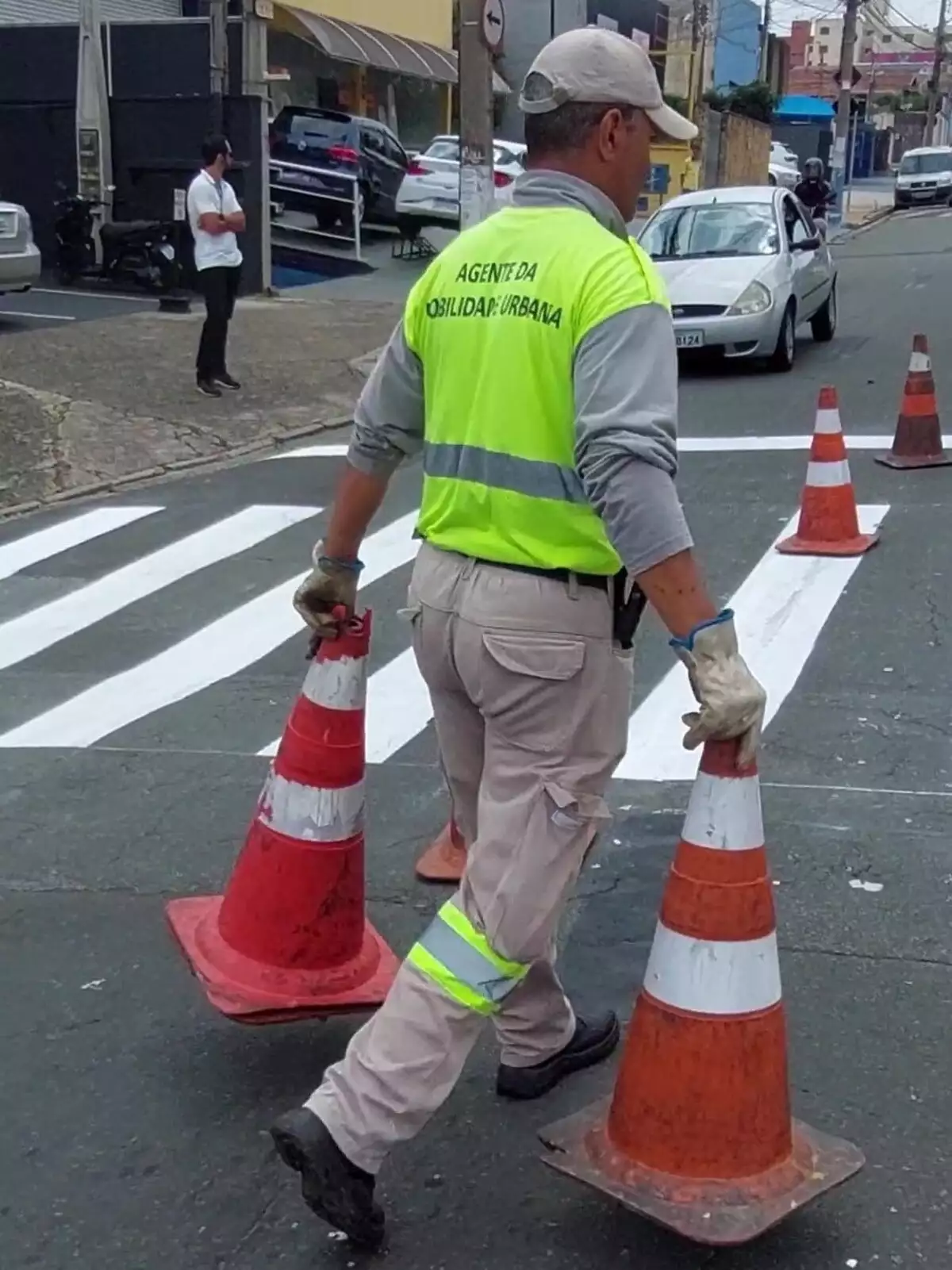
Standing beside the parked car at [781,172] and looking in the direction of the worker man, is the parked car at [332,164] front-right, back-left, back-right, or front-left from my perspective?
front-right

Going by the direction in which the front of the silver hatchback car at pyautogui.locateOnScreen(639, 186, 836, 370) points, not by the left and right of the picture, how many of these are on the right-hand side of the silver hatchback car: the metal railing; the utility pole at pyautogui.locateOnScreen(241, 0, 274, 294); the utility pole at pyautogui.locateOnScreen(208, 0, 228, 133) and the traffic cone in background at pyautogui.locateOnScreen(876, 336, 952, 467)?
3

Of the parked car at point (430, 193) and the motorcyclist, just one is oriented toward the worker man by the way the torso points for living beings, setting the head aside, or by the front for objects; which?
the motorcyclist

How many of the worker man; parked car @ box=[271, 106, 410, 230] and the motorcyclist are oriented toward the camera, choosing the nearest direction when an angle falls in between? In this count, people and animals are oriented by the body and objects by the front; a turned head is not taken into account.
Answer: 1

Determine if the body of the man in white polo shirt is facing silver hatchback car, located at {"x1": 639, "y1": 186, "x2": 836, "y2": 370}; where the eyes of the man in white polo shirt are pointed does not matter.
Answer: no

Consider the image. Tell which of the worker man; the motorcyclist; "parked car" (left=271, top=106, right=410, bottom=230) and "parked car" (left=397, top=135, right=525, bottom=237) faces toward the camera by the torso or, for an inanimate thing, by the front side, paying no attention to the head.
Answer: the motorcyclist

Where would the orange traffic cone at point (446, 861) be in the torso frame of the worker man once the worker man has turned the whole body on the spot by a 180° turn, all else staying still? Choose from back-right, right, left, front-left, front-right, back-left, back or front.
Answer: back-right

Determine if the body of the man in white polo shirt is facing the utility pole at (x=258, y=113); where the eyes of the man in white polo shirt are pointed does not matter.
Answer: no

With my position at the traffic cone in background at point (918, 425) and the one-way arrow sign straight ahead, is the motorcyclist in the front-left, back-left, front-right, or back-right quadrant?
front-right

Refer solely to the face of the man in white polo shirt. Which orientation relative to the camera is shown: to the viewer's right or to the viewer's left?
to the viewer's right

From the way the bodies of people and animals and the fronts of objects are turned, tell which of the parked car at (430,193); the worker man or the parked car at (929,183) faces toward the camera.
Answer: the parked car at (929,183)

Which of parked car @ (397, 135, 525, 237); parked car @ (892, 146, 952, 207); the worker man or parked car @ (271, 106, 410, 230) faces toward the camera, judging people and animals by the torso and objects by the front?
parked car @ (892, 146, 952, 207)

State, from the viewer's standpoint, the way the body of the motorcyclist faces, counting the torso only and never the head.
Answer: toward the camera

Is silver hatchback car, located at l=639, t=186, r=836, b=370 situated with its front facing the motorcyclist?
no

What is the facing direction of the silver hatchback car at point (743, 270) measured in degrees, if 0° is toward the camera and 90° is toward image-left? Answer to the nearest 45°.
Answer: approximately 45°
